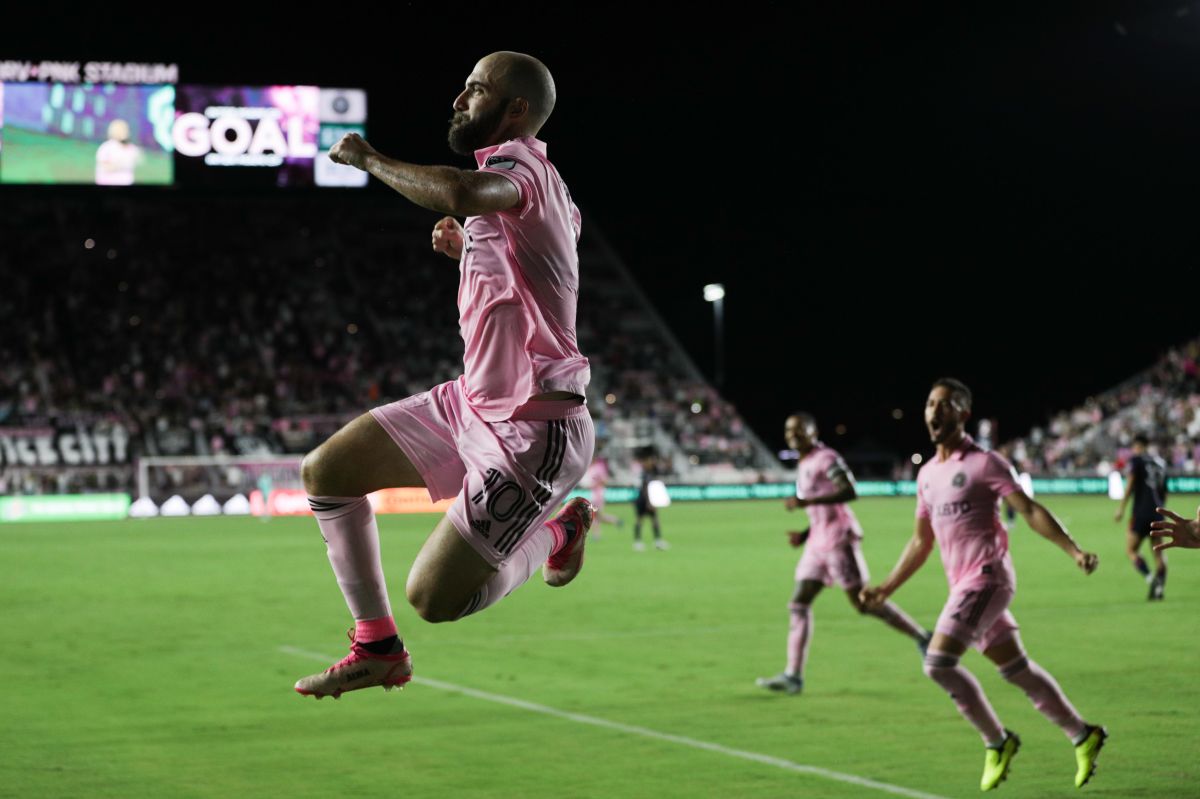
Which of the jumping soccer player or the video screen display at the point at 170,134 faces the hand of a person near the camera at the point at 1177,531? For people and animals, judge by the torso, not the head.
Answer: the video screen display

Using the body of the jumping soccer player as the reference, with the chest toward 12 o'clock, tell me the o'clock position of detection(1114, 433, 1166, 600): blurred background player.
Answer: The blurred background player is roughly at 4 o'clock from the jumping soccer player.

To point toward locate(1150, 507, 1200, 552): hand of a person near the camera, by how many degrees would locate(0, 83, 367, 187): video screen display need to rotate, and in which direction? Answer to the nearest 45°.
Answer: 0° — it already faces them

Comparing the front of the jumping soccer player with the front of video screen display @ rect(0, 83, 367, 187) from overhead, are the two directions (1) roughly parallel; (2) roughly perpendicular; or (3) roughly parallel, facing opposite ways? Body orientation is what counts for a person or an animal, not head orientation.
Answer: roughly perpendicular

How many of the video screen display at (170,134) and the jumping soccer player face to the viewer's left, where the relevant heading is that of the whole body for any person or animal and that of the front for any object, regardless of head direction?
1

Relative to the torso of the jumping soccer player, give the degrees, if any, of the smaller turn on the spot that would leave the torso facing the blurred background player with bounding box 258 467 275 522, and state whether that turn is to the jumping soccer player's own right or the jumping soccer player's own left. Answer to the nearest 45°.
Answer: approximately 90° to the jumping soccer player's own right

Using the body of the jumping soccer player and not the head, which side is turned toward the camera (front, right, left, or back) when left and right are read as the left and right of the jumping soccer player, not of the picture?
left

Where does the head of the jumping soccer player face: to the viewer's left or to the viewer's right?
to the viewer's left
